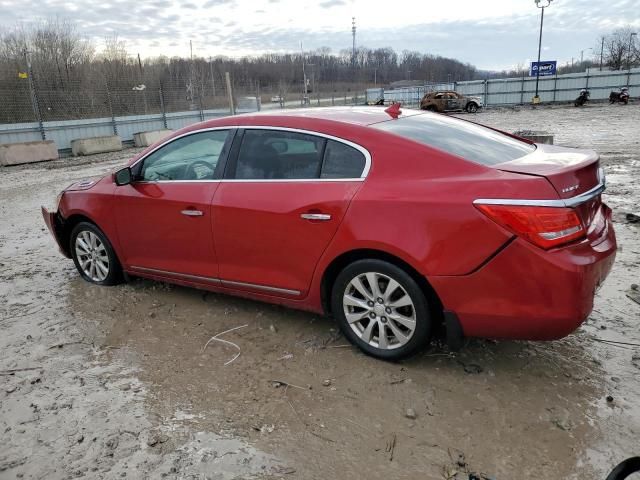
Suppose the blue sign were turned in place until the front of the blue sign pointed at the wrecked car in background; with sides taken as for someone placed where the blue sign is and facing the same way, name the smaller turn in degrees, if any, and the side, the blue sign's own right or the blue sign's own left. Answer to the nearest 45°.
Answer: approximately 45° to the blue sign's own right

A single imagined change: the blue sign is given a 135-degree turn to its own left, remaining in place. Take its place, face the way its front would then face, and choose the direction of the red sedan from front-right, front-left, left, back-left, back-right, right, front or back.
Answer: back-right

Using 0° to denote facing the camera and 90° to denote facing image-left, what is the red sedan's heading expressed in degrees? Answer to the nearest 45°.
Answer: approximately 135°

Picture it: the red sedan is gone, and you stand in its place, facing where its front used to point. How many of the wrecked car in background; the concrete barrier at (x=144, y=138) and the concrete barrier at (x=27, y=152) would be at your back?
0

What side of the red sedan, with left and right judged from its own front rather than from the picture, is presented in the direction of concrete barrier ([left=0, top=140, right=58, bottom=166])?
front

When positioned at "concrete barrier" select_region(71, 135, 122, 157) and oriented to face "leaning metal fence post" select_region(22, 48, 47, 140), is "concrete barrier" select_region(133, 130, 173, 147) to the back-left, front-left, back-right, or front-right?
back-right

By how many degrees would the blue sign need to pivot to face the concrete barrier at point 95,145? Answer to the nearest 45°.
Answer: approximately 45° to its right

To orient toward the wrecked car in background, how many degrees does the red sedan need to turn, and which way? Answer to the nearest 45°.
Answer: approximately 45° to its right

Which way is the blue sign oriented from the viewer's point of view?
toward the camera

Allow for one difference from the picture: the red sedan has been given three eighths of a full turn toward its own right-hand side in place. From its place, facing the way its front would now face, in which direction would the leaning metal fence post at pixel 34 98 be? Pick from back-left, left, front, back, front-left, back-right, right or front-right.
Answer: back-left

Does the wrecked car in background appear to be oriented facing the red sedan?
no
